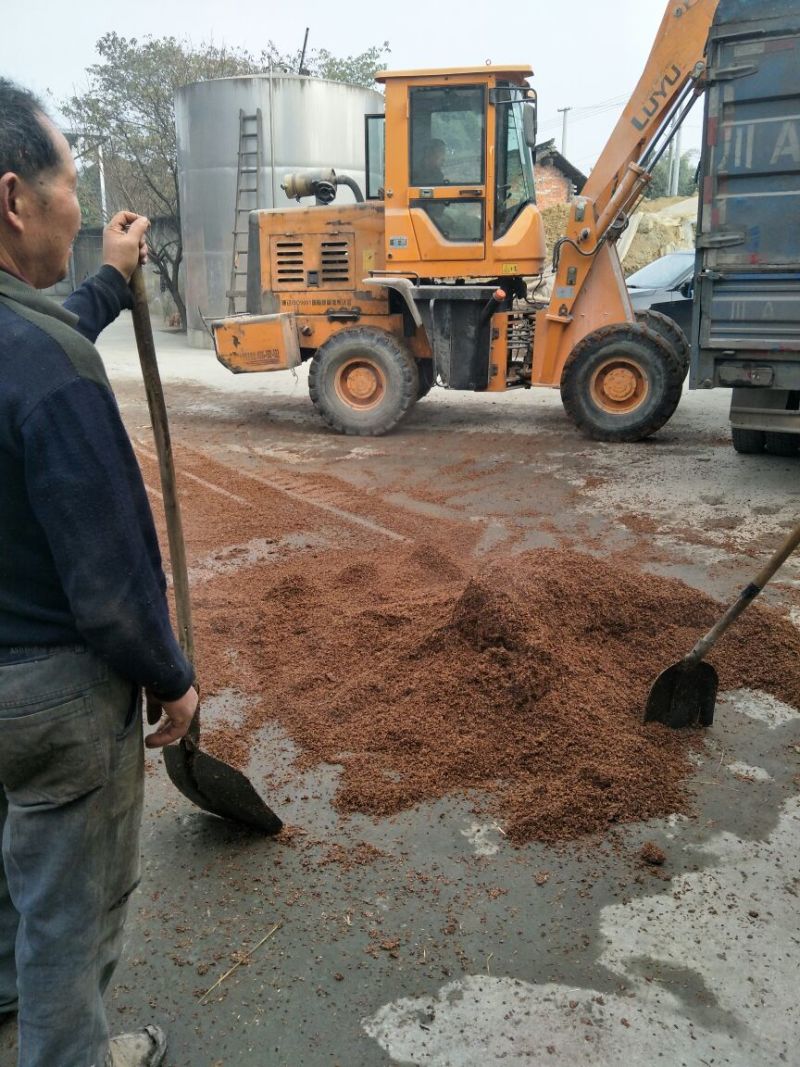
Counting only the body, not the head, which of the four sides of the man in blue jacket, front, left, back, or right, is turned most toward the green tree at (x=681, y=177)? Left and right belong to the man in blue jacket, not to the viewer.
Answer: front

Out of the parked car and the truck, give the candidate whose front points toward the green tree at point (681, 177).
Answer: the truck

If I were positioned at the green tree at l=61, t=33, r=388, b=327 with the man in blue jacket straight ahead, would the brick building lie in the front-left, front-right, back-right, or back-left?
back-left

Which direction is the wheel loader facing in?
to the viewer's right

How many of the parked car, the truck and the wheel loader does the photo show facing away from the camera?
1

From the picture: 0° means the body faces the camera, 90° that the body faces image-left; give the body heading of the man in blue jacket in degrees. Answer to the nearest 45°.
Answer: approximately 225°

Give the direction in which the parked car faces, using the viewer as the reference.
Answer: facing the viewer and to the left of the viewer

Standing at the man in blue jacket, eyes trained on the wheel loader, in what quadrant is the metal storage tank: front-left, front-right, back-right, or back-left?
front-left

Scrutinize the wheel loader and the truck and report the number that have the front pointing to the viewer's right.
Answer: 1

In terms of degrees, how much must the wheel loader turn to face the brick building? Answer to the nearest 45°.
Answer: approximately 90° to its left

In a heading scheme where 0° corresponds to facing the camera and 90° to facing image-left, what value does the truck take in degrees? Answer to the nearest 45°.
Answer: approximately 180°

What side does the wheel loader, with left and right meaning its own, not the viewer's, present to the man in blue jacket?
right

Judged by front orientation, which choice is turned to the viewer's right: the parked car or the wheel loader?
the wheel loader

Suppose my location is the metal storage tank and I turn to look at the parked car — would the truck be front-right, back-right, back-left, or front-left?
front-right

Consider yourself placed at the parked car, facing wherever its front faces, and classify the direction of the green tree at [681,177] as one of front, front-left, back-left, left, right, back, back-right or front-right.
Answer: back-right

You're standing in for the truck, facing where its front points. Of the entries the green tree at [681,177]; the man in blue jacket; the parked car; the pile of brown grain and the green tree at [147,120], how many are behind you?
2

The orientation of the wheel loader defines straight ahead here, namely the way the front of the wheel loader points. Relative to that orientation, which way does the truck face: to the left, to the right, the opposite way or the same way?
to the left
